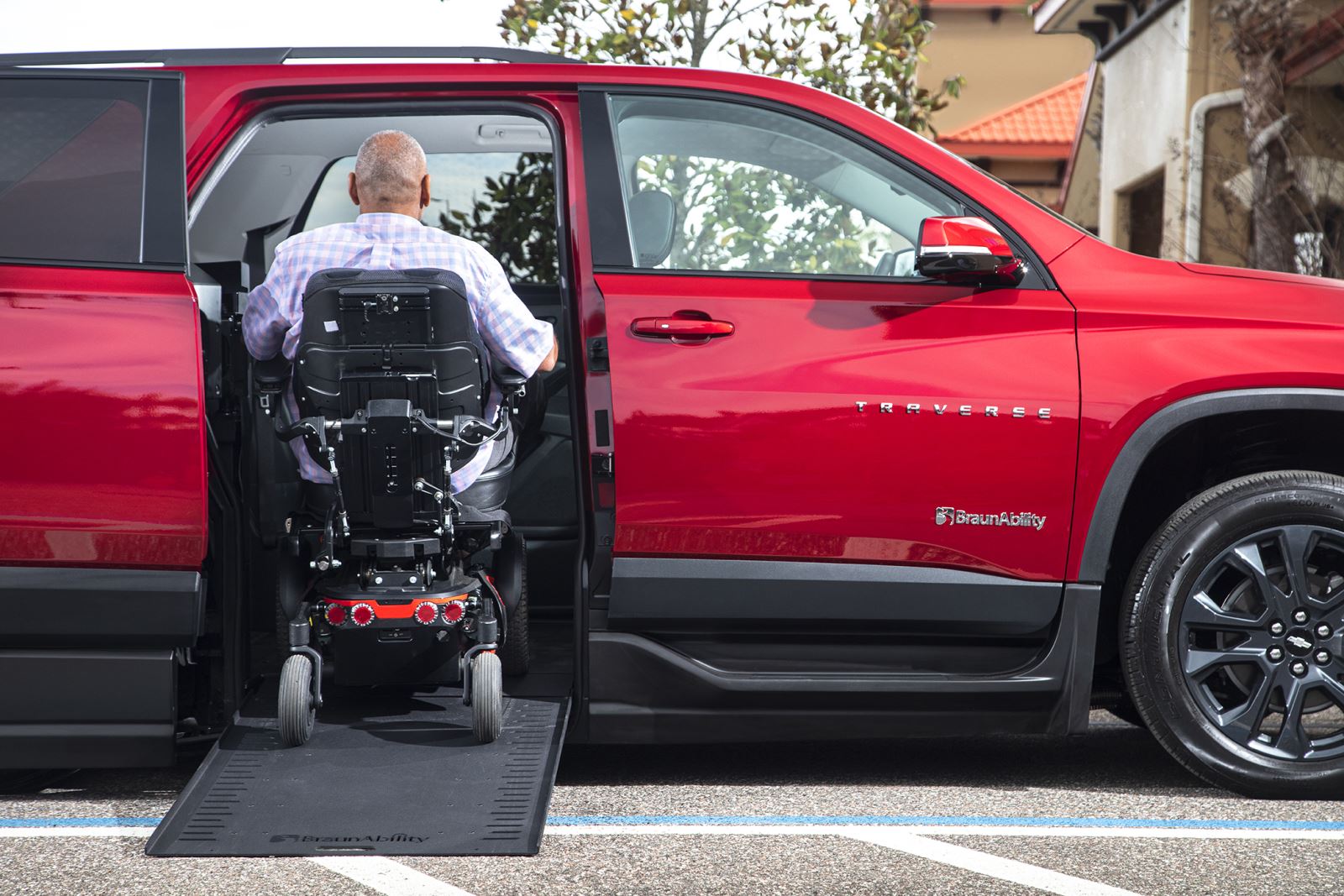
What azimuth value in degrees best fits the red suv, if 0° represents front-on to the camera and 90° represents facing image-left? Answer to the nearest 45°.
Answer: approximately 270°

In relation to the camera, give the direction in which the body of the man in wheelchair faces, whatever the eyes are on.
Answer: away from the camera

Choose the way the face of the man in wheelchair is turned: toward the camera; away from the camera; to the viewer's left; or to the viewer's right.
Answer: away from the camera
